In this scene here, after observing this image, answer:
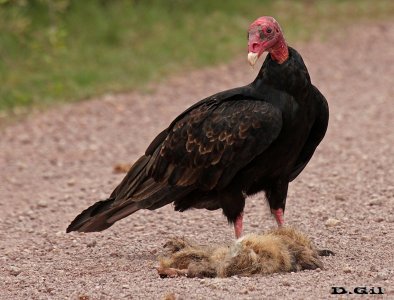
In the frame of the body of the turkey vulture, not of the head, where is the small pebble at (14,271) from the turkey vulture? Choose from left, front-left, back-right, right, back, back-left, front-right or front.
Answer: back-right

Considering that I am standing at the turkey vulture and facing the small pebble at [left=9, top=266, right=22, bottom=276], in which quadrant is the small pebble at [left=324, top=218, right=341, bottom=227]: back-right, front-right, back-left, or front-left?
back-left

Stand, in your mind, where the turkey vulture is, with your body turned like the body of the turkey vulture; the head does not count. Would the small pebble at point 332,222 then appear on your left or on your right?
on your left

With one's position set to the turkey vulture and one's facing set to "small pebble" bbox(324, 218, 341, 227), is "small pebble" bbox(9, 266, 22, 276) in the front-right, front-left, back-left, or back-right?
back-right
